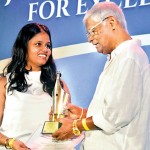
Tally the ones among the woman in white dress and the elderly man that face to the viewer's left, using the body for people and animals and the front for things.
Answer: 1

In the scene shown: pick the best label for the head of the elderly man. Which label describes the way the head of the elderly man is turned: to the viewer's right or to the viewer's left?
to the viewer's left

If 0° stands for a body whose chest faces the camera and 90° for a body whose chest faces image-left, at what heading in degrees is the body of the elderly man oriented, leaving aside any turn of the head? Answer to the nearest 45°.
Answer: approximately 90°

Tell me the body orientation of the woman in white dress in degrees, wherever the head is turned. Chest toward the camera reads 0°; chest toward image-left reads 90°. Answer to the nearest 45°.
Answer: approximately 315°

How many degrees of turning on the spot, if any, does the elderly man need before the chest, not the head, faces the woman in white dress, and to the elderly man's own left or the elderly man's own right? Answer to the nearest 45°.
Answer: approximately 45° to the elderly man's own right
